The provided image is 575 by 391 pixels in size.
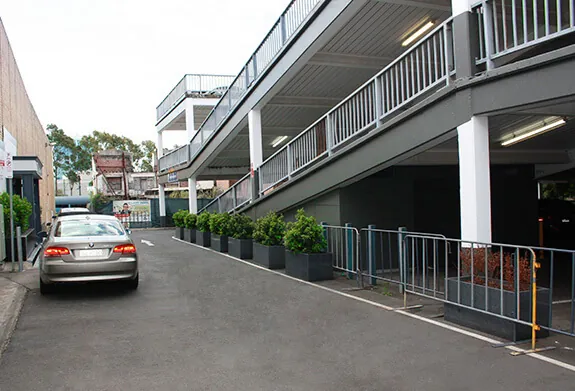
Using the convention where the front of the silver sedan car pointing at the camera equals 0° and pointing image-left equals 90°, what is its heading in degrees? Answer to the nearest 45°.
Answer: approximately 180°

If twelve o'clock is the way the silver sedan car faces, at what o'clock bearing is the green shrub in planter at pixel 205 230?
The green shrub in planter is roughly at 1 o'clock from the silver sedan car.

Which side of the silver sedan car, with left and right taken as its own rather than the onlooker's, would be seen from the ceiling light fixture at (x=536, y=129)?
right

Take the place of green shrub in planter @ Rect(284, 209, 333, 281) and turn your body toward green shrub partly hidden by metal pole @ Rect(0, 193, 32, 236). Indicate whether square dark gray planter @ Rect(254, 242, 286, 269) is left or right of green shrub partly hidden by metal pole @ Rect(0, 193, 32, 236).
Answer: right

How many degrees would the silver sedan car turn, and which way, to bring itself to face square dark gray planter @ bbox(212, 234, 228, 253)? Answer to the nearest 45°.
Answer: approximately 45° to its right

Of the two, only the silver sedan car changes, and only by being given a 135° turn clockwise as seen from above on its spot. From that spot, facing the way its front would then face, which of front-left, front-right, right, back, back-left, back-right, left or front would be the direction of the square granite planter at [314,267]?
front-left

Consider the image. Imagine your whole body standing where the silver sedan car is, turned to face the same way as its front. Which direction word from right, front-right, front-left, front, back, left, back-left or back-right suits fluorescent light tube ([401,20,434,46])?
right

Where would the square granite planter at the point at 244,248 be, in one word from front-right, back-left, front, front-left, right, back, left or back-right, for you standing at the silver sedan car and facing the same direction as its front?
front-right

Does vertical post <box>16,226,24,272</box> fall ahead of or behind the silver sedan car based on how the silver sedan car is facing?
ahead

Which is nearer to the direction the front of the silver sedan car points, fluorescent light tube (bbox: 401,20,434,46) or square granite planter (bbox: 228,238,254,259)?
the square granite planter

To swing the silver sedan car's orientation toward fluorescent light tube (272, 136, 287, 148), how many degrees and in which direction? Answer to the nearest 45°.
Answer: approximately 45° to its right

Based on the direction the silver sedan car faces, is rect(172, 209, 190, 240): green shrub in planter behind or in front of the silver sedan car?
in front

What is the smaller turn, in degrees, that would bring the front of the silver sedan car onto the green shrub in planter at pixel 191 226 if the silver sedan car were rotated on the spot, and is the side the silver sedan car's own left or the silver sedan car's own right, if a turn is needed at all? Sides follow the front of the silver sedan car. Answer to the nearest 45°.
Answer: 0° — it already faces it

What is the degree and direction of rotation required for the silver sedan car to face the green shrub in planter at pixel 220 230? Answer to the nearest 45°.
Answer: approximately 45° to its right

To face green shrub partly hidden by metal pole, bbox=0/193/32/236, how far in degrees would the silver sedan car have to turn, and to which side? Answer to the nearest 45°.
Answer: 0° — it already faces it

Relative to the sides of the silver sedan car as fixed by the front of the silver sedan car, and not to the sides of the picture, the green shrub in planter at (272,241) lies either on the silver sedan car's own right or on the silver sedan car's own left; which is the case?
on the silver sedan car's own right
